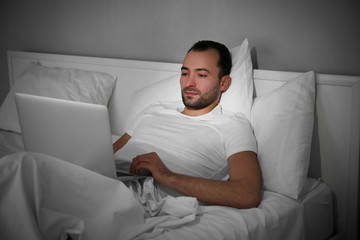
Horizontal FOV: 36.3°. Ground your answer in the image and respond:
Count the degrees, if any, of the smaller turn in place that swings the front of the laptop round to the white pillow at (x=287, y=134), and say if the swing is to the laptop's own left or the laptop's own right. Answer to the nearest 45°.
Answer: approximately 45° to the laptop's own right

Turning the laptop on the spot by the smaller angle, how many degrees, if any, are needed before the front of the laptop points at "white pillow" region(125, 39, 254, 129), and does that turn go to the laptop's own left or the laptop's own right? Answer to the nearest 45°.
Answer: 0° — it already faces it

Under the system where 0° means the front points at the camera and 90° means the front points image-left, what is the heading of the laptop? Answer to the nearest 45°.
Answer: approximately 225°

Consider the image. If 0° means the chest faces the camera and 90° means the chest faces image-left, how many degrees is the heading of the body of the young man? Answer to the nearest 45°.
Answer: approximately 45°
